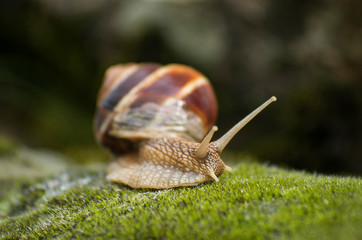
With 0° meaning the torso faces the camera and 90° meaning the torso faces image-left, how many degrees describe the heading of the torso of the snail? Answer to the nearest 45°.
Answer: approximately 315°
